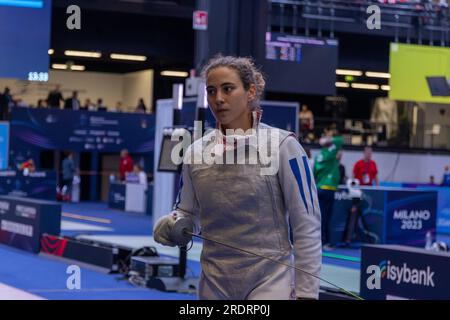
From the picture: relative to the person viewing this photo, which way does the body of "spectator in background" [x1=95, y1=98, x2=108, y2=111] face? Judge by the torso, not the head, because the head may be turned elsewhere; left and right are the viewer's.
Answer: facing the viewer

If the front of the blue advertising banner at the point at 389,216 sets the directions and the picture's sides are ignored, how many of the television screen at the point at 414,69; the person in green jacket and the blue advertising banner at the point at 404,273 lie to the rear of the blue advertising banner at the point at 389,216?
1

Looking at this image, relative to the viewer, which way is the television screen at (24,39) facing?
toward the camera

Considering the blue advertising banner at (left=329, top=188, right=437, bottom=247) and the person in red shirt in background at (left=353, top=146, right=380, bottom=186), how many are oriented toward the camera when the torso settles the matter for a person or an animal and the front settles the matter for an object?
2

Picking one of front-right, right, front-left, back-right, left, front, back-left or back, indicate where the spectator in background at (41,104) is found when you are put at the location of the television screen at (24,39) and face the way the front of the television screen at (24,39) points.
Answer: back
